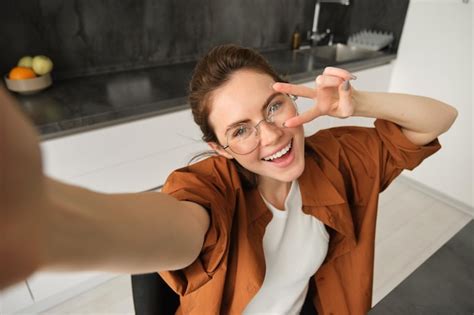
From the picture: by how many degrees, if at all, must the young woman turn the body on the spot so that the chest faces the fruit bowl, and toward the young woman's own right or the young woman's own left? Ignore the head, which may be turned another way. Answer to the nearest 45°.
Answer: approximately 135° to the young woman's own right

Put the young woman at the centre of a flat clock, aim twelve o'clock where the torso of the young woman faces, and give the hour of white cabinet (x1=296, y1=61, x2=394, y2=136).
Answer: The white cabinet is roughly at 7 o'clock from the young woman.

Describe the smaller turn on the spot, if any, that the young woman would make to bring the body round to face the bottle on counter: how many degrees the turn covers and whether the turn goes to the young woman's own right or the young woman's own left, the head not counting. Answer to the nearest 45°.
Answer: approximately 180°

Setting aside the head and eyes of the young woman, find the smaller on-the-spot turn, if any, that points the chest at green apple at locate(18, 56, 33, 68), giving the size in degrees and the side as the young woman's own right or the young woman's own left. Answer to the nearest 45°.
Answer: approximately 135° to the young woman's own right

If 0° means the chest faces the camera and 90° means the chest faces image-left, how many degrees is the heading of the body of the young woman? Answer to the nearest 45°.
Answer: approximately 0°

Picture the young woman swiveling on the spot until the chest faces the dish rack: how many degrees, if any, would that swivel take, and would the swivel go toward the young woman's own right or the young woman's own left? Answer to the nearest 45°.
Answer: approximately 135° to the young woman's own left

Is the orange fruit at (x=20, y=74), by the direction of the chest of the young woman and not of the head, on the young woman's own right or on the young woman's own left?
on the young woman's own right

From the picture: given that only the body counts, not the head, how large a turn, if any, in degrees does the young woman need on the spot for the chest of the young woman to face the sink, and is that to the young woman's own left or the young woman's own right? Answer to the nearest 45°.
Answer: approximately 180°

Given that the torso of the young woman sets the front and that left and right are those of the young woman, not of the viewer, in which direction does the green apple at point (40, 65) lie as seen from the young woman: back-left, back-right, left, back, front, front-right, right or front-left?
back-right
